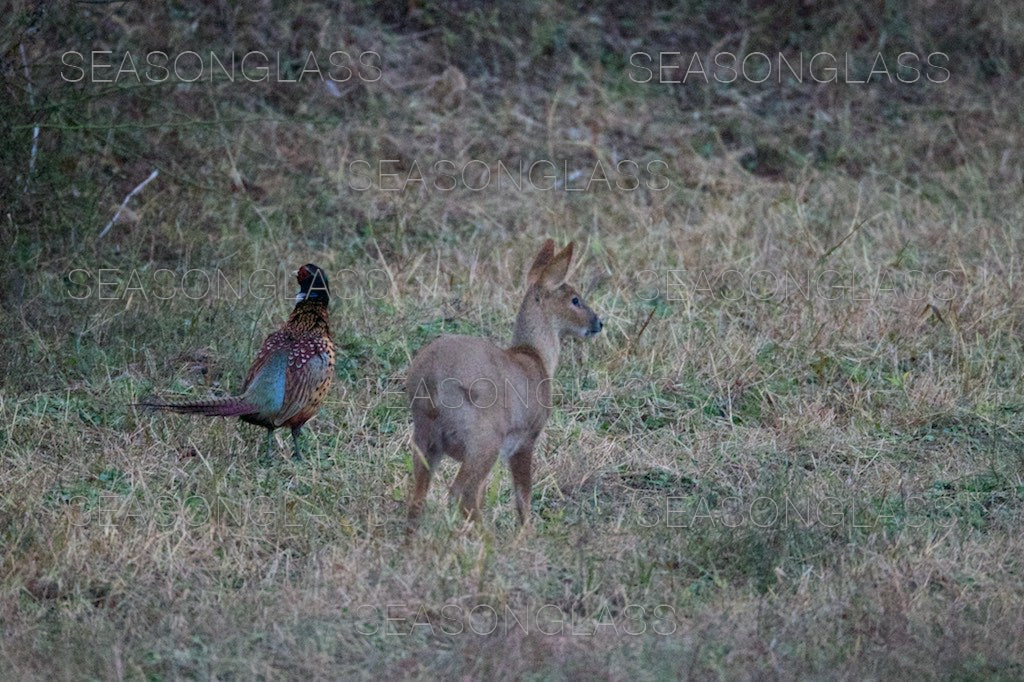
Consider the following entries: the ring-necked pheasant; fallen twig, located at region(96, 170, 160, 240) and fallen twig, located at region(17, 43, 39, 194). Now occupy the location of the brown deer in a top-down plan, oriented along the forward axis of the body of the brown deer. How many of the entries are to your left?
3

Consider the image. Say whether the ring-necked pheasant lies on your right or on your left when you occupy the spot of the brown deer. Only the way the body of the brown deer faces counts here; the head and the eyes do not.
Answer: on your left

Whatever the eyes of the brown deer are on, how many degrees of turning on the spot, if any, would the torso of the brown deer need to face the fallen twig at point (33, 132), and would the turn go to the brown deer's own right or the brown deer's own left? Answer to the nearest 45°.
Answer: approximately 90° to the brown deer's own left

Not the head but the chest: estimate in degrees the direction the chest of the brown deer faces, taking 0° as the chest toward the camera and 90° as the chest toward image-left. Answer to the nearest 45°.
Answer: approximately 225°

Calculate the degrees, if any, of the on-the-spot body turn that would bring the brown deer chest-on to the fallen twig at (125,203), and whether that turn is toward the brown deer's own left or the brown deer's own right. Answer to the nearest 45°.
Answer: approximately 90° to the brown deer's own left

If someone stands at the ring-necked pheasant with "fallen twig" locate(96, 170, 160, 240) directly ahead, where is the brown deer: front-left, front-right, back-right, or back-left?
back-right
